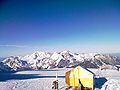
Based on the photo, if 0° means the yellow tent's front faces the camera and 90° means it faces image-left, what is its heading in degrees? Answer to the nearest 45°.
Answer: approximately 0°
